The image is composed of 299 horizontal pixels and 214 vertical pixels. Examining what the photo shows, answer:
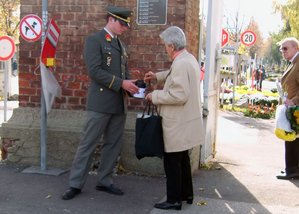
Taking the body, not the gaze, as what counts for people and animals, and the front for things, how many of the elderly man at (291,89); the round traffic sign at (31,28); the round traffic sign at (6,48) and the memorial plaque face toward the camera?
3

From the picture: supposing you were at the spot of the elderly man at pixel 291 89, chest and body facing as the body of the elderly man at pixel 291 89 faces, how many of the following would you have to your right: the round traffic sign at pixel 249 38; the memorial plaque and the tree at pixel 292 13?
2

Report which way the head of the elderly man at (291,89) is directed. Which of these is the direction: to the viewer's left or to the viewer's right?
to the viewer's left

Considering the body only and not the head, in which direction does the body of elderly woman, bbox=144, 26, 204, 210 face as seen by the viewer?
to the viewer's left

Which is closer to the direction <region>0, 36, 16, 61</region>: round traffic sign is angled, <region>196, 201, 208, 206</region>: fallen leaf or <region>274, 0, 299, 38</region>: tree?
the fallen leaf

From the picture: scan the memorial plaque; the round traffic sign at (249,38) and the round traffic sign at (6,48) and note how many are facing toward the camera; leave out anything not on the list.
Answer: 3

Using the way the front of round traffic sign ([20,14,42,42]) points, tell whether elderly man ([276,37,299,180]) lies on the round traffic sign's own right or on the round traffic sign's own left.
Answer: on the round traffic sign's own left

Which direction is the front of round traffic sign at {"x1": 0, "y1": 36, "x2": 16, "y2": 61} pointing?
toward the camera

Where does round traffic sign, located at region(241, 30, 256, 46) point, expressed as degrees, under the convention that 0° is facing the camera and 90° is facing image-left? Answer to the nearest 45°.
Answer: approximately 0°

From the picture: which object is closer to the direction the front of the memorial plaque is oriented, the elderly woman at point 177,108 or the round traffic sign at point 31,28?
the elderly woman

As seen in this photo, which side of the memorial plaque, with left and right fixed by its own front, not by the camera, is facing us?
front

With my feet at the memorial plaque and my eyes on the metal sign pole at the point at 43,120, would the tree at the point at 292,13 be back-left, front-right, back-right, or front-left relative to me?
back-right

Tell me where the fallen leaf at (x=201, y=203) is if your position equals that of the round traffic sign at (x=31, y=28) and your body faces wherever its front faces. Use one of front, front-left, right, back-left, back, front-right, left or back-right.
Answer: front-left

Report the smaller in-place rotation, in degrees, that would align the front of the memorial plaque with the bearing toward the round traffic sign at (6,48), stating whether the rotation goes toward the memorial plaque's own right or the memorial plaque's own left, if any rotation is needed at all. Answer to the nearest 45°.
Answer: approximately 135° to the memorial plaque's own right
